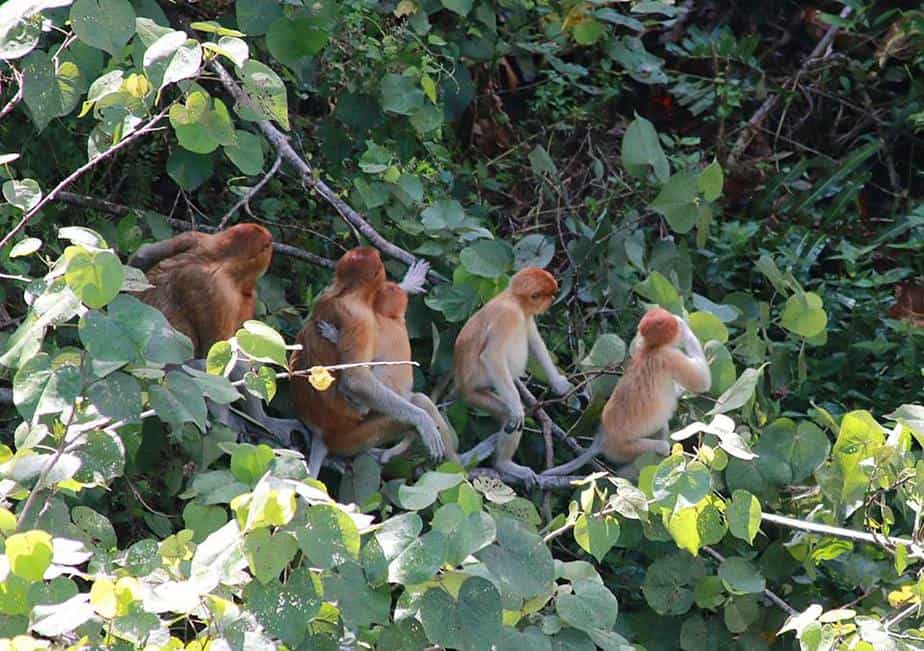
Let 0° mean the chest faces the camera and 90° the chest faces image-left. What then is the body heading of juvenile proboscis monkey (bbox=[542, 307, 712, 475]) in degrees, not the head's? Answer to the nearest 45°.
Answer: approximately 225°

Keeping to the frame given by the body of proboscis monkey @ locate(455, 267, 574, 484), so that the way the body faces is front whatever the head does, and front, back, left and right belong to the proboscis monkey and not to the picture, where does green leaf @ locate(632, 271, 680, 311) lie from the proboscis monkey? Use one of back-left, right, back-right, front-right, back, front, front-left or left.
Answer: front

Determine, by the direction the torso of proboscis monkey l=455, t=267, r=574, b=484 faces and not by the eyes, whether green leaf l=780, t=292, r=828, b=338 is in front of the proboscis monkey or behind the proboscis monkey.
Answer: in front

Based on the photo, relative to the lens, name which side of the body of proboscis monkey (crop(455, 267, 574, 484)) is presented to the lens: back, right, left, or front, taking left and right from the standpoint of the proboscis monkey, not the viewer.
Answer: right

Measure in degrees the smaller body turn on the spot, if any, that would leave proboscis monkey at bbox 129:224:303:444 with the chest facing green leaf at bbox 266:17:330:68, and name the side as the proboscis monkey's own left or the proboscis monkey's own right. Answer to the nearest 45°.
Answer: approximately 45° to the proboscis monkey's own left
